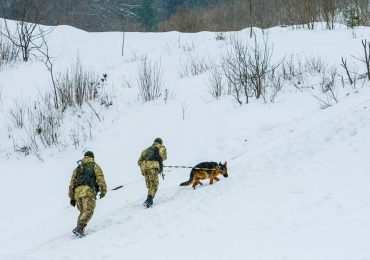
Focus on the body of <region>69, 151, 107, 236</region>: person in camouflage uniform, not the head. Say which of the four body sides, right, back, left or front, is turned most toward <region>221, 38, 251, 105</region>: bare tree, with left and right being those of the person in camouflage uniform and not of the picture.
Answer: front

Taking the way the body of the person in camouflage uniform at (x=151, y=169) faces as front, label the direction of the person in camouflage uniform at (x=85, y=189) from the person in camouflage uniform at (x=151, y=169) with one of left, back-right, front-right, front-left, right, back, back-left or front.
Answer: back

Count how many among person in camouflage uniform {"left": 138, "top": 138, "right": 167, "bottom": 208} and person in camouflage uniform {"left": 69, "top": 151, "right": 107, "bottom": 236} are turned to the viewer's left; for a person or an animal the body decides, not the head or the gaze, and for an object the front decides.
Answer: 0

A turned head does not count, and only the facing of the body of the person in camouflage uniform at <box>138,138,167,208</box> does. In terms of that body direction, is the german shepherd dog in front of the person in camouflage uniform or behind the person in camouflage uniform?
in front

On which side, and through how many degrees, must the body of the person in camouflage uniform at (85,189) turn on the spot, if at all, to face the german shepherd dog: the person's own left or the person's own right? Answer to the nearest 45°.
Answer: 0° — they already face it

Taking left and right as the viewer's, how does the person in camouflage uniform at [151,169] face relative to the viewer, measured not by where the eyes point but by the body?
facing away from the viewer and to the right of the viewer

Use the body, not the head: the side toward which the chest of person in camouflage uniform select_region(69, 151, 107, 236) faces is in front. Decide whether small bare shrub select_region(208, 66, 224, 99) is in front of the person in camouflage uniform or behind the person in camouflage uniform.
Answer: in front

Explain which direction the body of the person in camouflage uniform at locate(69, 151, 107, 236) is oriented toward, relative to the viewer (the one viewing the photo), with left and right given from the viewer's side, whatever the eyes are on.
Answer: facing away from the viewer and to the right of the viewer

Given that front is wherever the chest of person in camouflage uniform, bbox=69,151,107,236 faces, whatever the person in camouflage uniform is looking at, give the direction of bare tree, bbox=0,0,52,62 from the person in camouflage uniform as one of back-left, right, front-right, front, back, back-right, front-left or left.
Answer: front-left

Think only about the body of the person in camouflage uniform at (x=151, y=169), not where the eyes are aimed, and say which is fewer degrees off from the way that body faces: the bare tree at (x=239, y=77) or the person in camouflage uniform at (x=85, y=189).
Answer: the bare tree

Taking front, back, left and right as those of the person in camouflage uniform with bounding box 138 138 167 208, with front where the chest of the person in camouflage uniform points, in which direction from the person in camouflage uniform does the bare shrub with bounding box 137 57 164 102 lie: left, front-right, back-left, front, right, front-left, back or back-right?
front-left
